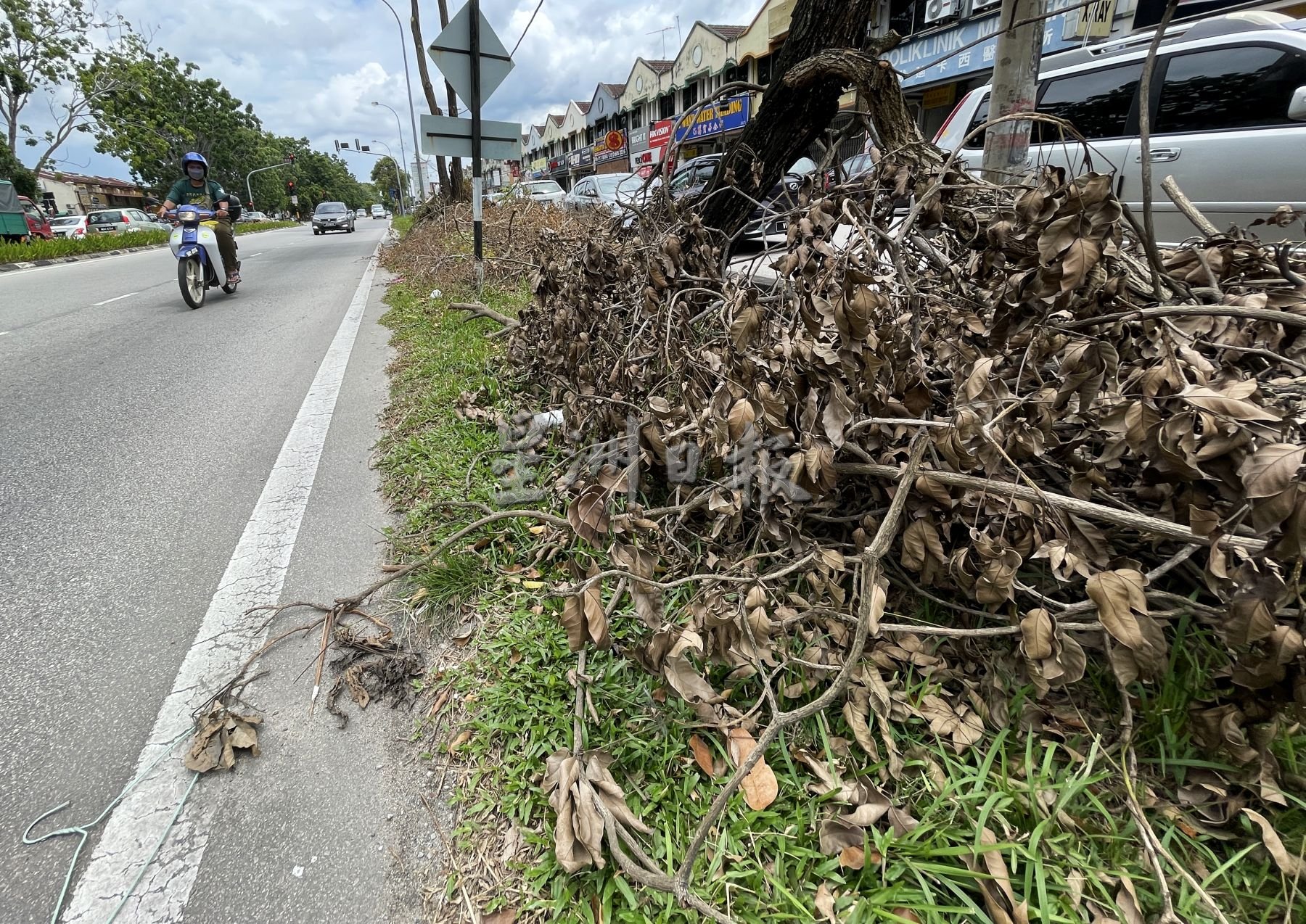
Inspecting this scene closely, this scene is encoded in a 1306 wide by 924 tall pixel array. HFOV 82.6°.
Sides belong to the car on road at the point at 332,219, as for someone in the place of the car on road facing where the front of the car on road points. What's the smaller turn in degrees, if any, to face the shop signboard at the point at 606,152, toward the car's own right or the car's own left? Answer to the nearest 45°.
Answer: approximately 90° to the car's own left

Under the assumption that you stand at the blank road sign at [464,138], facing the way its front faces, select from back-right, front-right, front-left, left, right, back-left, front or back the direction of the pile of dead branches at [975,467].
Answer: back

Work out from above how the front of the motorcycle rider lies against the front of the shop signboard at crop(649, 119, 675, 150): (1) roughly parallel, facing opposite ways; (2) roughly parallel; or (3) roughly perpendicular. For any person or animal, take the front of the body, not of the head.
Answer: roughly perpendicular

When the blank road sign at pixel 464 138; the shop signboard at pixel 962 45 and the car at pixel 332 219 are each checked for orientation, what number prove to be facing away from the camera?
1

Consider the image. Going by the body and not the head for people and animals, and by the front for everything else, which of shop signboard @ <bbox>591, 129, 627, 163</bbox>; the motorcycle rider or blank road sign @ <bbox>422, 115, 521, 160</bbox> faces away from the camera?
the blank road sign

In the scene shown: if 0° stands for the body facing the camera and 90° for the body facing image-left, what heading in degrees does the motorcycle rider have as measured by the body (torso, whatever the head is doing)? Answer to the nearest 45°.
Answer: approximately 0°

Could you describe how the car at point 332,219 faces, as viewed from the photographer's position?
facing the viewer

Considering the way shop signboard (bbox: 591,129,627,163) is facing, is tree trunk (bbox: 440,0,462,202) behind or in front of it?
in front

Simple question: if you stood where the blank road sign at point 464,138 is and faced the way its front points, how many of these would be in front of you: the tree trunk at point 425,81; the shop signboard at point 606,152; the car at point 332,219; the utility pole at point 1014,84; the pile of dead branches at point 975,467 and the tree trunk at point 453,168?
4

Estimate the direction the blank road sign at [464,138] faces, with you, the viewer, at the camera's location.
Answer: facing away from the viewer

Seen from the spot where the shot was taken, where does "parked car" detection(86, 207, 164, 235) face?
facing away from the viewer and to the right of the viewer

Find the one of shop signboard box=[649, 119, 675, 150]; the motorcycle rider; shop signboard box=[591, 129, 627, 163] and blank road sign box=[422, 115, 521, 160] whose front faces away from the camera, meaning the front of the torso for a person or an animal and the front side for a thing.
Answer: the blank road sign

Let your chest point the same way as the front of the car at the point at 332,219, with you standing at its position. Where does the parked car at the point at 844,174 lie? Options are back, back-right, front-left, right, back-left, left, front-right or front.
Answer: front
